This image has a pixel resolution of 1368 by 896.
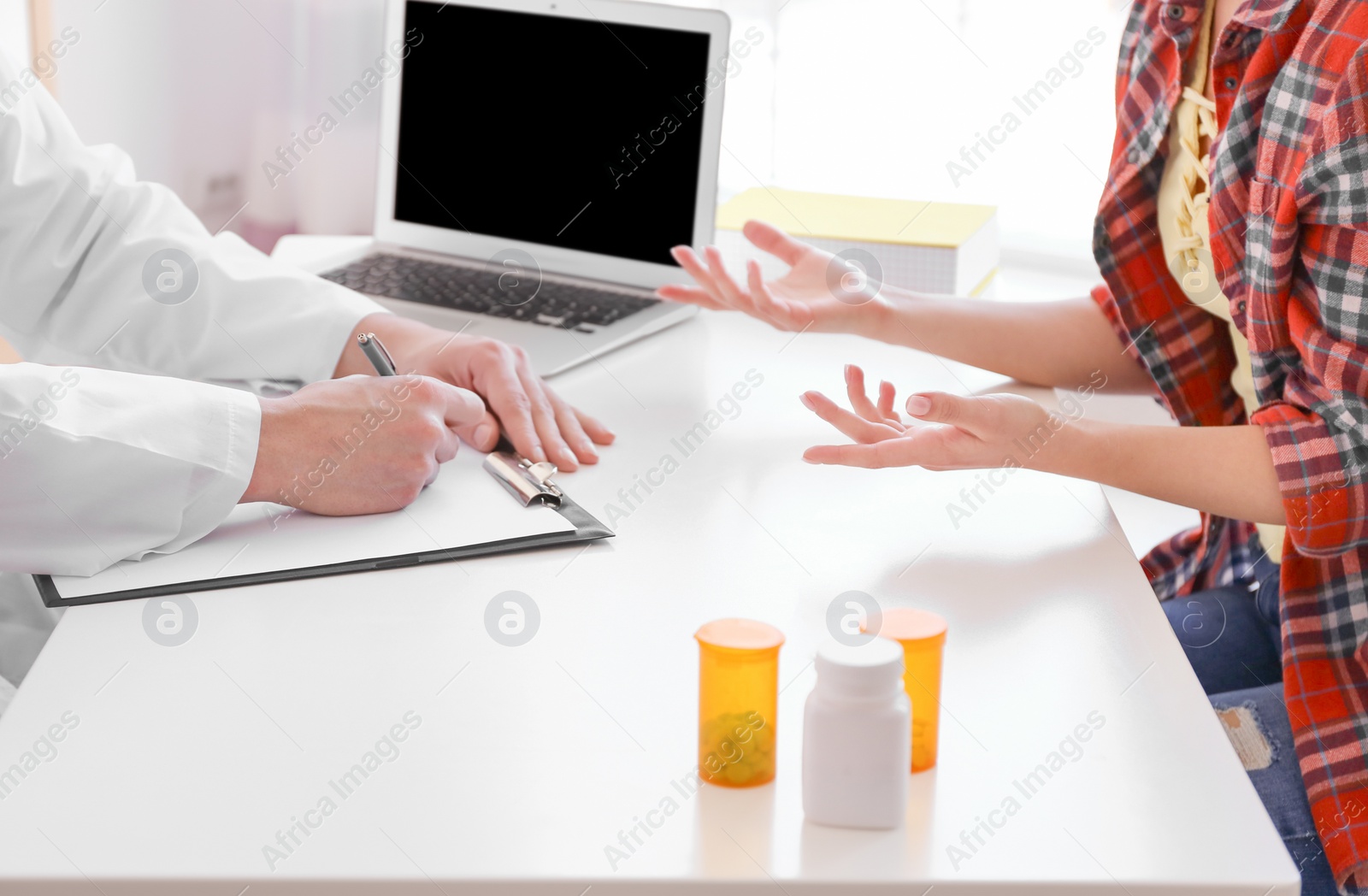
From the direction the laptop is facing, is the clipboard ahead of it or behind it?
ahead

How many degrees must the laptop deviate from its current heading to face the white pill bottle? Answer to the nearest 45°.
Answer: approximately 45° to its left

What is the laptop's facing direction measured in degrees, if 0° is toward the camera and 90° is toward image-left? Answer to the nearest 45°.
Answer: approximately 45°
